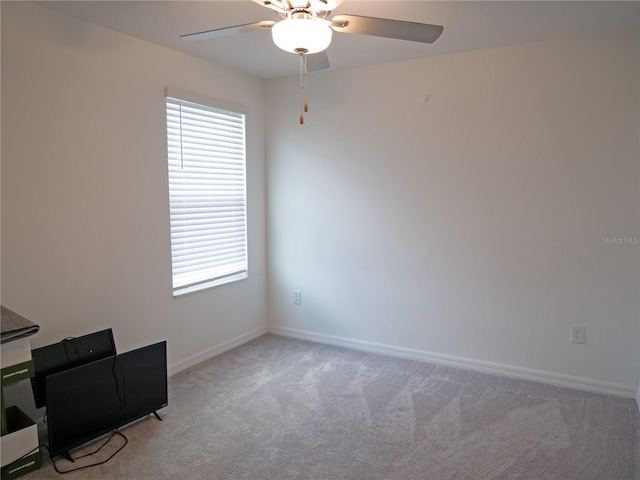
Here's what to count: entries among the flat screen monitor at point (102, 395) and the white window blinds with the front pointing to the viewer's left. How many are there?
0

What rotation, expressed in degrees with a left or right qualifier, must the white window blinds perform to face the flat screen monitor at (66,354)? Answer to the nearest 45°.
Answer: approximately 90° to its right

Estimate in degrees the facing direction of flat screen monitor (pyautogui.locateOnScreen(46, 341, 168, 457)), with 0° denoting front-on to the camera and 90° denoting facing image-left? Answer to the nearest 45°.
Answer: approximately 315°

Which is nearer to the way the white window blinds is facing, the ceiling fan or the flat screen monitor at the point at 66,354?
the ceiling fan

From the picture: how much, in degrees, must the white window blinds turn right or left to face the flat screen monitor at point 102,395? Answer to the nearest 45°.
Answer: approximately 90° to its right
